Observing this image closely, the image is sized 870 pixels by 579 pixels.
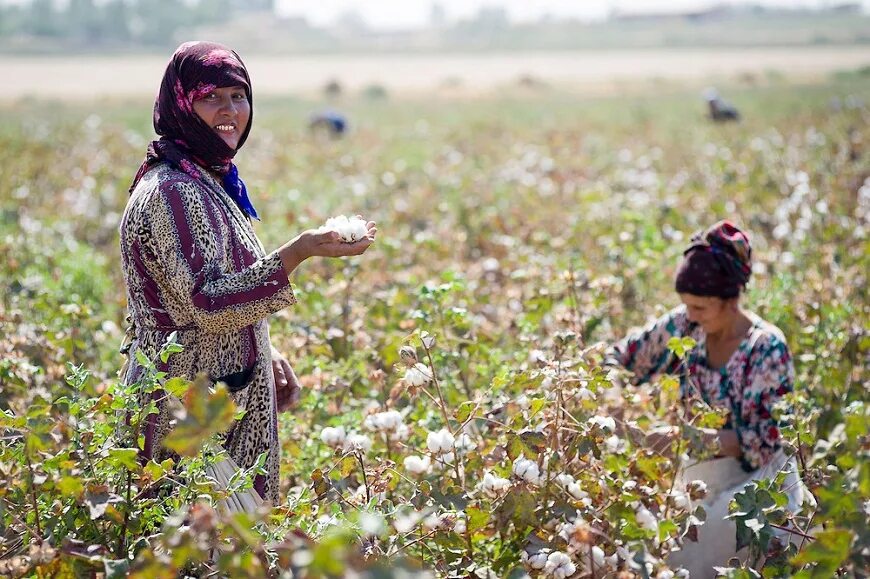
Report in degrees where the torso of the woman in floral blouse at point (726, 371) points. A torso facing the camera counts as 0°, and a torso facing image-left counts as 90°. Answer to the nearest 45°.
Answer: approximately 45°

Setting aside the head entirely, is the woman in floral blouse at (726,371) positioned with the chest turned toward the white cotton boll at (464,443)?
yes

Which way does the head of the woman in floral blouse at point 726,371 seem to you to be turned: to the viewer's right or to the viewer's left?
to the viewer's left

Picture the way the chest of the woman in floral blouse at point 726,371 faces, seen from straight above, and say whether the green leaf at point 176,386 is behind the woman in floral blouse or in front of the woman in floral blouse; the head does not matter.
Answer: in front

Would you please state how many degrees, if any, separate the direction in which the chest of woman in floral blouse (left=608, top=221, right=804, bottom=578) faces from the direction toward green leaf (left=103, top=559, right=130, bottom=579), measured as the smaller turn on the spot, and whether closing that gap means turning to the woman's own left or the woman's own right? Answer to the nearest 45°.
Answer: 0° — they already face it

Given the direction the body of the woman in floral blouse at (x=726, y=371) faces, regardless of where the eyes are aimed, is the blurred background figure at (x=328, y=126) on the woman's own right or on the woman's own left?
on the woman's own right

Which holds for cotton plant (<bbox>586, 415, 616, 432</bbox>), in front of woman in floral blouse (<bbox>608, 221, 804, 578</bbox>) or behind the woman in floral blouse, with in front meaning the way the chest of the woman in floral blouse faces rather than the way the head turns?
in front

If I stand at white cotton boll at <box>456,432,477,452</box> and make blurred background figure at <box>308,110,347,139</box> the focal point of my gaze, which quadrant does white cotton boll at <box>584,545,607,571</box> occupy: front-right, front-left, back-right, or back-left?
back-right
